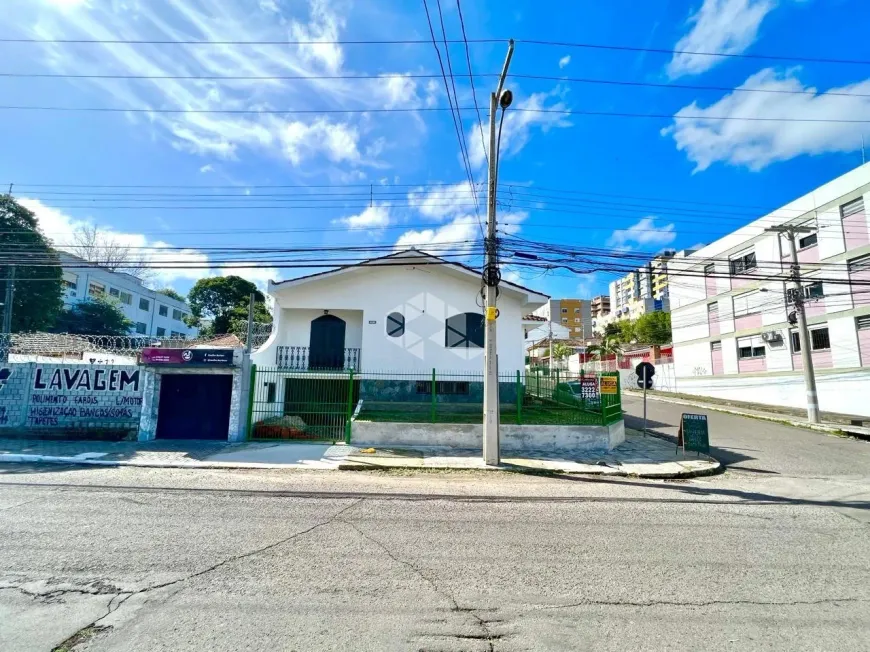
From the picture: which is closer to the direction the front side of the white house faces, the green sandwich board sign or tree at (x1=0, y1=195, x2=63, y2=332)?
the green sandwich board sign

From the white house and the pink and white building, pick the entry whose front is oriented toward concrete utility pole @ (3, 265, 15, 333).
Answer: the pink and white building

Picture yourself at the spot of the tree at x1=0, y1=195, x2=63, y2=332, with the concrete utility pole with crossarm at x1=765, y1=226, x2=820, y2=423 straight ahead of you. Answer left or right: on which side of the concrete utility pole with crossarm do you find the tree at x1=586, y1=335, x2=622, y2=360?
left

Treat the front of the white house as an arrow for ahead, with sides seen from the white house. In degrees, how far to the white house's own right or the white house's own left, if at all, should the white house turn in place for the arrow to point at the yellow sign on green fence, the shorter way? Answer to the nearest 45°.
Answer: approximately 45° to the white house's own left

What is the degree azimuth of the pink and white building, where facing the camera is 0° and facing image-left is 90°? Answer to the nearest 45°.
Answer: approximately 45°

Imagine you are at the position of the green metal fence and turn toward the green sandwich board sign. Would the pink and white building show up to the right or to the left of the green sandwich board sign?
left

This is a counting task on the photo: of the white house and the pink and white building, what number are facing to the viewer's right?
0

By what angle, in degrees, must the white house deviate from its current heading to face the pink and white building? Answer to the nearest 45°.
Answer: approximately 90° to its left

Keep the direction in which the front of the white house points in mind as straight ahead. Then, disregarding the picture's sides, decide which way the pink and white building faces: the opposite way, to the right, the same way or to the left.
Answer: to the right

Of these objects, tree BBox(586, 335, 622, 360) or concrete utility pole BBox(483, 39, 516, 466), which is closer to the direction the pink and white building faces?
the concrete utility pole

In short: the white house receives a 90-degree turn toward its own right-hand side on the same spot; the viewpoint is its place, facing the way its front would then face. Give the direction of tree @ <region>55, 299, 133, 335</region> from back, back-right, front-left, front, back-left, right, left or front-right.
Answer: front-right

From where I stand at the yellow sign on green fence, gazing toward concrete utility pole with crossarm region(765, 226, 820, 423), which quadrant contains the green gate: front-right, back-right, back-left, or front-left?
back-left

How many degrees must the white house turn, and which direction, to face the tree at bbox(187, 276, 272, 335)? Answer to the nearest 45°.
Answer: approximately 135° to its right

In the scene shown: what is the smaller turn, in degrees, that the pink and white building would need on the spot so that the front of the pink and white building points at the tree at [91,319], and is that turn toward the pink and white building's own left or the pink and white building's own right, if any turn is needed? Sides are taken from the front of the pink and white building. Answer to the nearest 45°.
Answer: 0° — it already faces it

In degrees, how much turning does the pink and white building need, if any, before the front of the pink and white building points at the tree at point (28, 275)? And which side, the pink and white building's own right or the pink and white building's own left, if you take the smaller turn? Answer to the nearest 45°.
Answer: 0° — it already faces it

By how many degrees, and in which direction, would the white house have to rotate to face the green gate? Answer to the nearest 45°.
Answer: approximately 45° to its right
